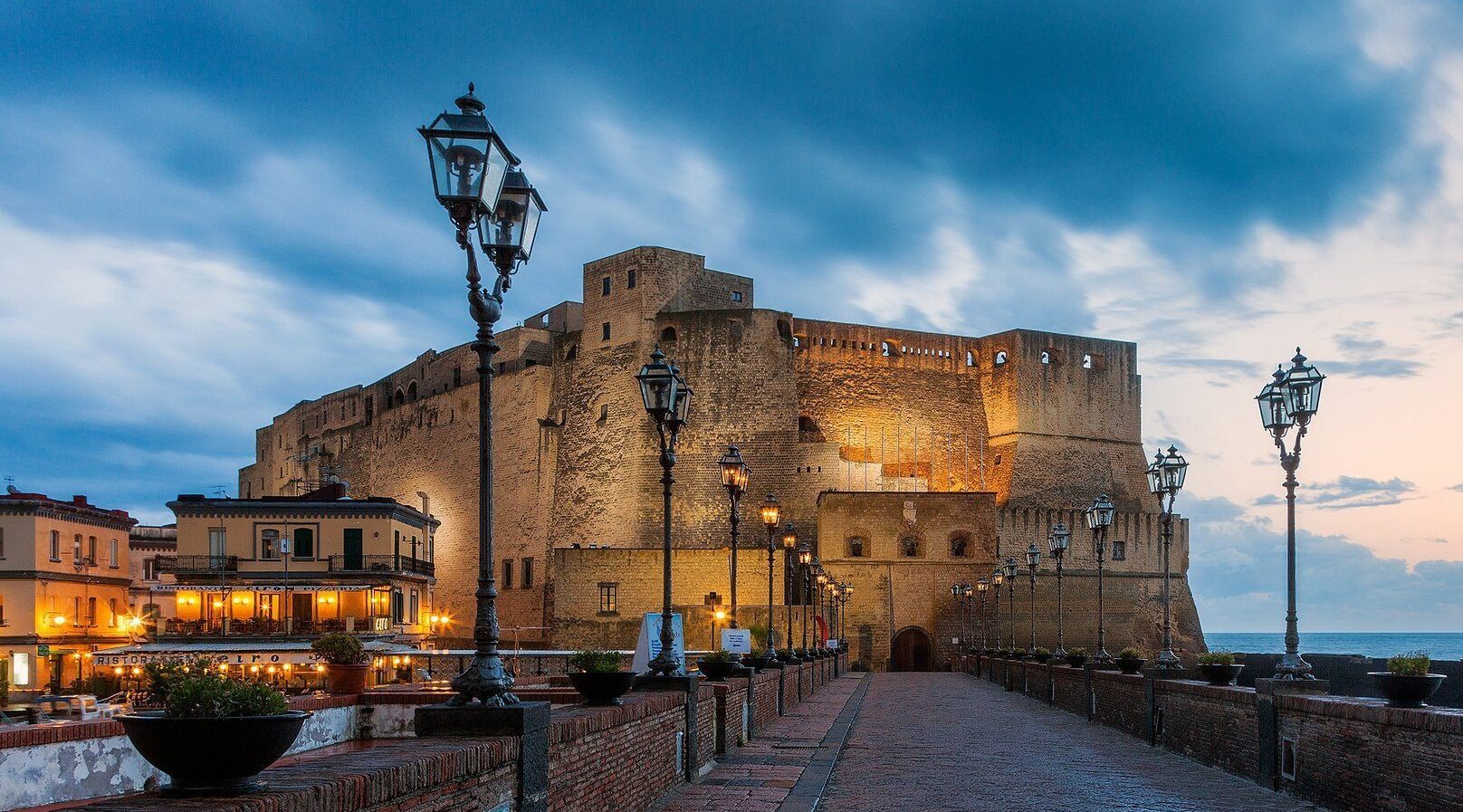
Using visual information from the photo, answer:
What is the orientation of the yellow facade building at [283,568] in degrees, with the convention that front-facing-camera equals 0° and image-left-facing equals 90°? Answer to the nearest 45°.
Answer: approximately 0°

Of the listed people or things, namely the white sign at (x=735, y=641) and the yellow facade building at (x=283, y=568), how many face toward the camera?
2

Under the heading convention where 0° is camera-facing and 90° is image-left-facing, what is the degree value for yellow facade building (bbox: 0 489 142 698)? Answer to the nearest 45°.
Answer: approximately 315°

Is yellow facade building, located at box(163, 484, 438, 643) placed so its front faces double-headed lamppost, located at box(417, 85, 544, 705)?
yes
